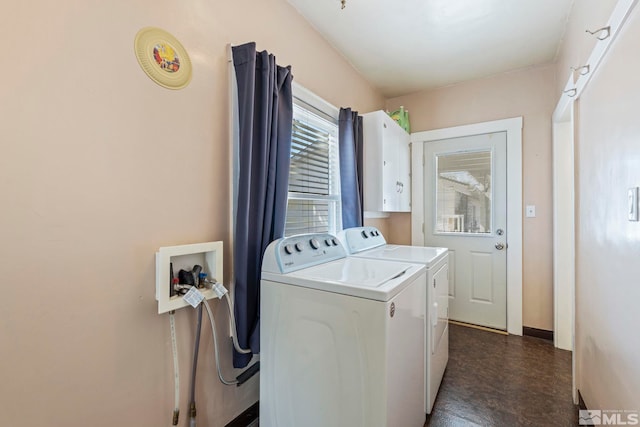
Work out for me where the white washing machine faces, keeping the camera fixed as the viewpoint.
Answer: facing the viewer and to the right of the viewer

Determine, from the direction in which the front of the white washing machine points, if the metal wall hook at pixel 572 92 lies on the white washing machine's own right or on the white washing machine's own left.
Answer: on the white washing machine's own left

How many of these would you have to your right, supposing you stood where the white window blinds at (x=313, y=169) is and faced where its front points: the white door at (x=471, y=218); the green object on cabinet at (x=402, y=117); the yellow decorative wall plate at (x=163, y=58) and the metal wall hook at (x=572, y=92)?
1

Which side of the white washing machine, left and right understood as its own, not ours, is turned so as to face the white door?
left

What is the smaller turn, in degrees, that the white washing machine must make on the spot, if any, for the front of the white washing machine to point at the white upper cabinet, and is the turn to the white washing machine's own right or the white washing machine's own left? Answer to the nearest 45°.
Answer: approximately 135° to the white washing machine's own left

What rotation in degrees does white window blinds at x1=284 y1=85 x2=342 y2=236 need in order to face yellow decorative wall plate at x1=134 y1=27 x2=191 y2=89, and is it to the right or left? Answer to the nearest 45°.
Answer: approximately 90° to its right

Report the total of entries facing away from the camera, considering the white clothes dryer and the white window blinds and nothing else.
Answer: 0

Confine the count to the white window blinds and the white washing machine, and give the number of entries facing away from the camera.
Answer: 0

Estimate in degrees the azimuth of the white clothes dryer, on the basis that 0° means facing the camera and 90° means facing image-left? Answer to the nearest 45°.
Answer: approximately 270°

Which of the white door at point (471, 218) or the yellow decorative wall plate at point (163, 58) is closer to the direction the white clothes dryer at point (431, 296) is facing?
the white door
